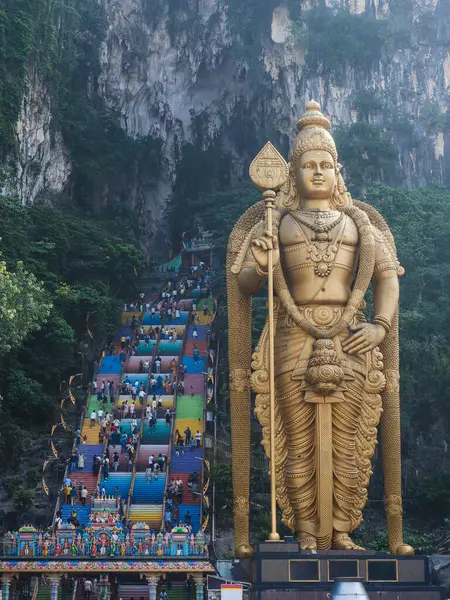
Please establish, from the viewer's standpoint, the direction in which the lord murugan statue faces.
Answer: facing the viewer
